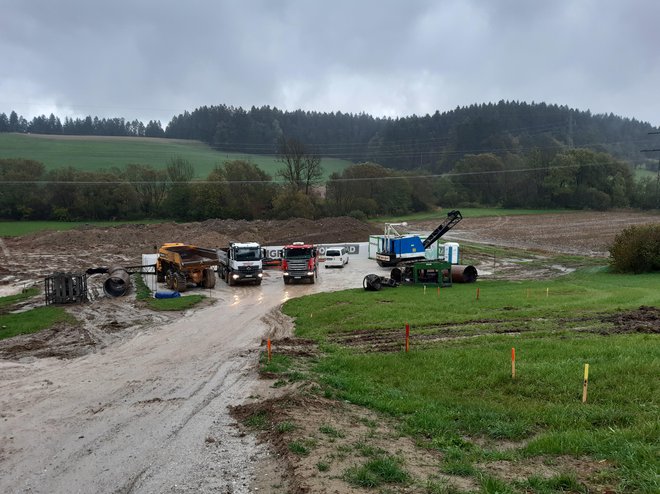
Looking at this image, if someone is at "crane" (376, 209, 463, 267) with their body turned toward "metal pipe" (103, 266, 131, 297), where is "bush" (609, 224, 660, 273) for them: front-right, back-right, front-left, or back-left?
back-left

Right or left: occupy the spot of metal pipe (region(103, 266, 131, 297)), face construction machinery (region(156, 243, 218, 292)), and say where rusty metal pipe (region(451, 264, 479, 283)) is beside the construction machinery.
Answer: right

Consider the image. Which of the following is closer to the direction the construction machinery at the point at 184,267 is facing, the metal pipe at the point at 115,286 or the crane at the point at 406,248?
the metal pipe

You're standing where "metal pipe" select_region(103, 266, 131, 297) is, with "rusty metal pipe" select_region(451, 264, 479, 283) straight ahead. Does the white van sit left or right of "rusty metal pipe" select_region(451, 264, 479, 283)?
left

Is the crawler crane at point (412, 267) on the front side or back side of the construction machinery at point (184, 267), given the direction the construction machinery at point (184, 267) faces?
on the back side

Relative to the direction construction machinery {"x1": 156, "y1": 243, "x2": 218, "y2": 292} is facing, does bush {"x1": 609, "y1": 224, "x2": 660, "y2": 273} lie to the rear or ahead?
to the rear

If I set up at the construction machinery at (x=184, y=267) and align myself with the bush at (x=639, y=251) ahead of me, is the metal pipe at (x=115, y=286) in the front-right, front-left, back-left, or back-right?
back-right

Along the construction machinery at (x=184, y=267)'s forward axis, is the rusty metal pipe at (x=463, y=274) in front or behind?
behind
